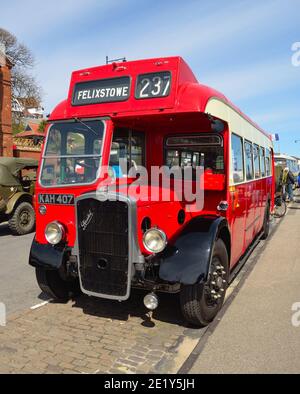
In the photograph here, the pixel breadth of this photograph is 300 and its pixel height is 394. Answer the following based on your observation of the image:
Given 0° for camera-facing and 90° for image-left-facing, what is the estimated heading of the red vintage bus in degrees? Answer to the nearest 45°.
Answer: approximately 45°

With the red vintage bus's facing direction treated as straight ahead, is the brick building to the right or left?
on its right

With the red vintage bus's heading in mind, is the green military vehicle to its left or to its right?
on its right
